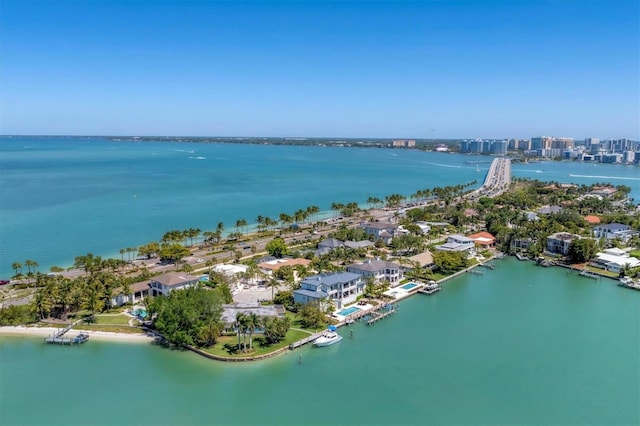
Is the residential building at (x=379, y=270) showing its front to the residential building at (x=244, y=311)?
no

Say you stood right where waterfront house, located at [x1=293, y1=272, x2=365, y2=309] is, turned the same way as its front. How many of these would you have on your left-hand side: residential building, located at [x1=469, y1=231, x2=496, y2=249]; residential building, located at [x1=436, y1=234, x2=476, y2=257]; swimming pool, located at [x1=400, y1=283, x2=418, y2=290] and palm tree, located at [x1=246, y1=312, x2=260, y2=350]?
3

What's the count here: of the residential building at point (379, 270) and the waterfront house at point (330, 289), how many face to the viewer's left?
0

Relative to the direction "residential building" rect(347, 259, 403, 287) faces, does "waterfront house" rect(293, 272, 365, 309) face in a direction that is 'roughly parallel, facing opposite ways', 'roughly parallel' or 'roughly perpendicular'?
roughly parallel

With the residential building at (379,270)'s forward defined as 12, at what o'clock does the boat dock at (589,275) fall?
The boat dock is roughly at 10 o'clock from the residential building.

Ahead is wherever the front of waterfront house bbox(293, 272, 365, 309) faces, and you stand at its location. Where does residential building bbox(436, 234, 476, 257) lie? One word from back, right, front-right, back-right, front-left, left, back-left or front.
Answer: left

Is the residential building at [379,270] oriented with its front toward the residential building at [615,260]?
no

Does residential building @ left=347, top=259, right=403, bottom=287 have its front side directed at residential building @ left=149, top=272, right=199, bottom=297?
no

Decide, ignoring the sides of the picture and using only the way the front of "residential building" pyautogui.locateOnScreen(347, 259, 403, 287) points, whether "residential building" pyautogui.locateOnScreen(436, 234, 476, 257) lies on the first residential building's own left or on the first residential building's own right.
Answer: on the first residential building's own left

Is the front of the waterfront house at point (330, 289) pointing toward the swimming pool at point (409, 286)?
no

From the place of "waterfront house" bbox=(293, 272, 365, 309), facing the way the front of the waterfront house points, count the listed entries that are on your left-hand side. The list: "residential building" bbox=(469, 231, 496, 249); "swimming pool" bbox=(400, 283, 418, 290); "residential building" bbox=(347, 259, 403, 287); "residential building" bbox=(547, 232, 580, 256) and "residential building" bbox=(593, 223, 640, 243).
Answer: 5
